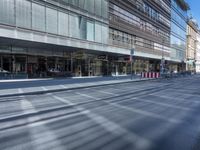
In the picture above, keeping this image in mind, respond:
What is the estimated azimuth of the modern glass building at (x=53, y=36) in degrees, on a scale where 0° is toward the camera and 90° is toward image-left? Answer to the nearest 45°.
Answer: approximately 315°
